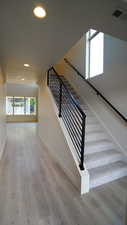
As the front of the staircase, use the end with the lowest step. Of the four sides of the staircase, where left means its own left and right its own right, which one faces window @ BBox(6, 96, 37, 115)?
back

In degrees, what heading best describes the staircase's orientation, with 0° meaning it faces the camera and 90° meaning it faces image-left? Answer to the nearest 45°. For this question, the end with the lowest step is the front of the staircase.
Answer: approximately 315°

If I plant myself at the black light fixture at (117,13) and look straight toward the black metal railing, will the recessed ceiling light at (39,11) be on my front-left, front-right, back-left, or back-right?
front-left

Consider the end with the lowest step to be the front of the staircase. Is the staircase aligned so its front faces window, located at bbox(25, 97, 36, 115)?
no
